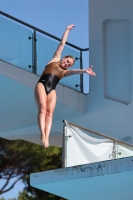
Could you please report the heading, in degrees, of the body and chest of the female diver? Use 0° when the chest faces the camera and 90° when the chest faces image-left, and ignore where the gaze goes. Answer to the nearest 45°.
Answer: approximately 0°
